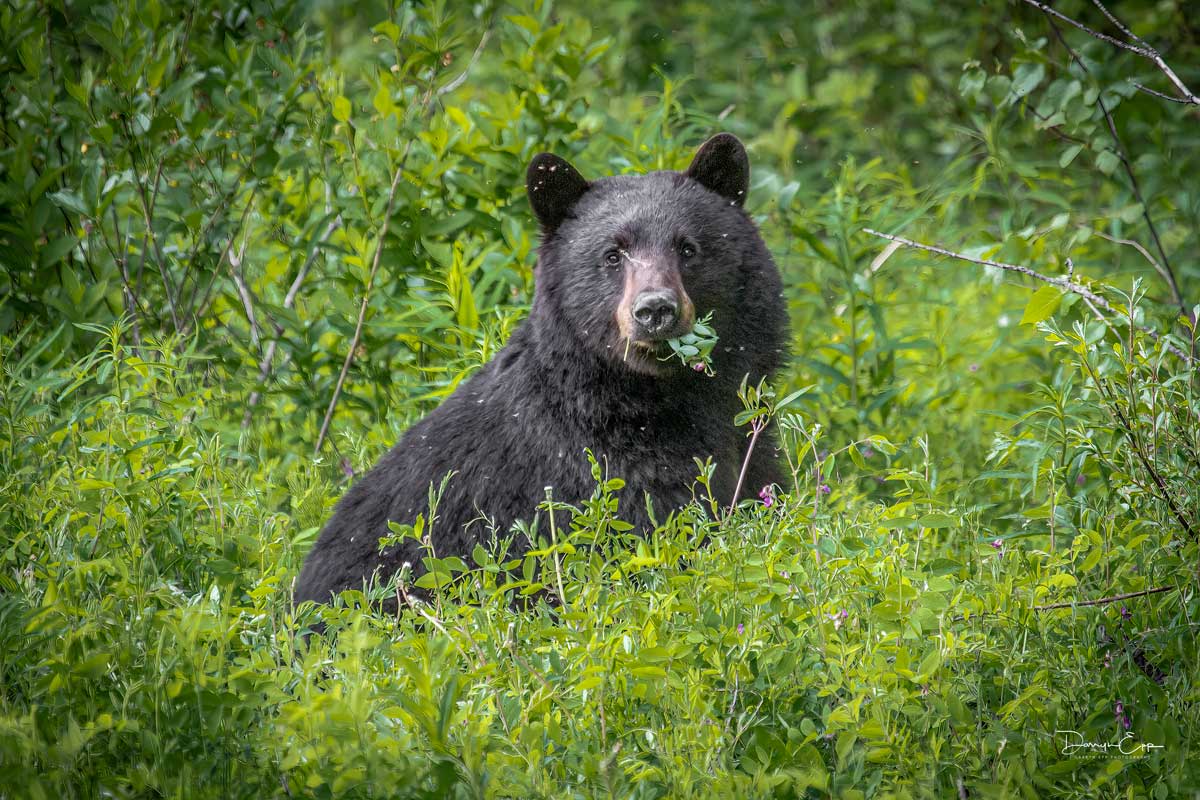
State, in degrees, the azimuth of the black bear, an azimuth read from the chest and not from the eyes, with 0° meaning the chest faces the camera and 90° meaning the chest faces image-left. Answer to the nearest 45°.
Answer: approximately 315°

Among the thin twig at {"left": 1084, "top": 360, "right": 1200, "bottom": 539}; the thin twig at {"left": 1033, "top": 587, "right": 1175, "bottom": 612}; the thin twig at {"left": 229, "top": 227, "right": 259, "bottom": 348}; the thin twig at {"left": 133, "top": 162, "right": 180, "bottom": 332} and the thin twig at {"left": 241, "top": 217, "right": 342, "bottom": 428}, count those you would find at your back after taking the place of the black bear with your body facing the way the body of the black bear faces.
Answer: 3

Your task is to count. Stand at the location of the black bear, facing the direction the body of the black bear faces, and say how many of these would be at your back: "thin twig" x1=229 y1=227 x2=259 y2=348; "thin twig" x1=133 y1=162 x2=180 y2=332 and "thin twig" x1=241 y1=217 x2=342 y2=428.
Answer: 3

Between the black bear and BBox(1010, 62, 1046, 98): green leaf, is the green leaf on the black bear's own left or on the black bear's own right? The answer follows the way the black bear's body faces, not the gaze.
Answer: on the black bear's own left

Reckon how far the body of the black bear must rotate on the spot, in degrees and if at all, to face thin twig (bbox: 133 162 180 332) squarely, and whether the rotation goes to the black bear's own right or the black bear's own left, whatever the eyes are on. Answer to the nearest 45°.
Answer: approximately 180°

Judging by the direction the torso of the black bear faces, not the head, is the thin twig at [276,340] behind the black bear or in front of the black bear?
behind

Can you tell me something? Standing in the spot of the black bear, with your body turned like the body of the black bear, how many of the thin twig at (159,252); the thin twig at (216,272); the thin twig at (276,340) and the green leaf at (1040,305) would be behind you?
3

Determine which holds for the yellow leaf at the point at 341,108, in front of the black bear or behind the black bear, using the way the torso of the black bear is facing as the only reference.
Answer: behind

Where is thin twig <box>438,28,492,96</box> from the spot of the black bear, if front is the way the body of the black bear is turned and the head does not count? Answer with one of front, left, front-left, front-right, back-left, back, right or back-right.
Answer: back-left
